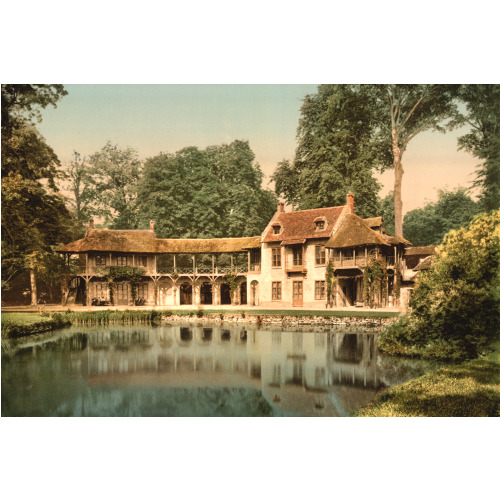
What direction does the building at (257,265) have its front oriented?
toward the camera

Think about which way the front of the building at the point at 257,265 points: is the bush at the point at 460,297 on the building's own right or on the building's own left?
on the building's own left

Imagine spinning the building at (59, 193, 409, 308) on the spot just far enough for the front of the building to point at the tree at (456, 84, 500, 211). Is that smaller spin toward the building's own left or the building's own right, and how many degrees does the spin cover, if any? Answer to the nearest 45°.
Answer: approximately 45° to the building's own left
